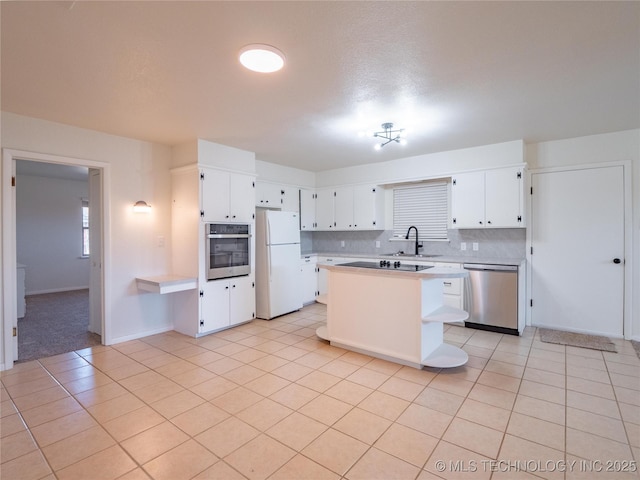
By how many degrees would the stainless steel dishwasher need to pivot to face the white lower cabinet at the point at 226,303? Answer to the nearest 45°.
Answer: approximately 45° to its right

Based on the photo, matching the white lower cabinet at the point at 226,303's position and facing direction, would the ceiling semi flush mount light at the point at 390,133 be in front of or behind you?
in front

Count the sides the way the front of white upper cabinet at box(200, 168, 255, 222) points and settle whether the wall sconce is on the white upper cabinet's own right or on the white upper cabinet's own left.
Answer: on the white upper cabinet's own right

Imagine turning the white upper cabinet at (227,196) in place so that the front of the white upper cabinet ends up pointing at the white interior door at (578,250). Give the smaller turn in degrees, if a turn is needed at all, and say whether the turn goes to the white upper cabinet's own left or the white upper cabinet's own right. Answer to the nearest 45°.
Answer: approximately 45° to the white upper cabinet's own left

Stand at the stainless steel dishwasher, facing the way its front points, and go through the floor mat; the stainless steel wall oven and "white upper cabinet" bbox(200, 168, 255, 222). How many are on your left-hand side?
1

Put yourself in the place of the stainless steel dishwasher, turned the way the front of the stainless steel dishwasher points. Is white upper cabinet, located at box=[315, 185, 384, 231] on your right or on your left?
on your right

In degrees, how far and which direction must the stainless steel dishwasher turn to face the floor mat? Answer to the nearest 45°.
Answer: approximately 90° to its left

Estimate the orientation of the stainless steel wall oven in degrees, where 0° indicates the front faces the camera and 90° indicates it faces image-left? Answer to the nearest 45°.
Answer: approximately 315°

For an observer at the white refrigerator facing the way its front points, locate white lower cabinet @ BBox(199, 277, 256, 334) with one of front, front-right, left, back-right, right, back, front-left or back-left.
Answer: right
